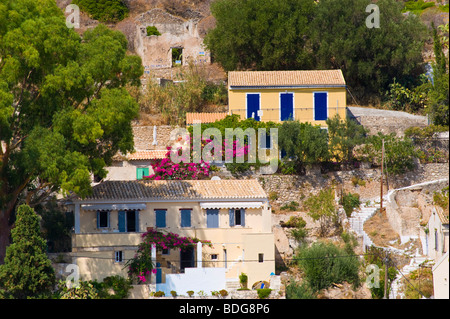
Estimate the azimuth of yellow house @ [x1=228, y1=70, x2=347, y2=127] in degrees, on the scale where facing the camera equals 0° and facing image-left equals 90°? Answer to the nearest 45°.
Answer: approximately 0°

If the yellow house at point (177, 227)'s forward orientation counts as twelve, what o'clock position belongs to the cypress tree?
The cypress tree is roughly at 2 o'clock from the yellow house.

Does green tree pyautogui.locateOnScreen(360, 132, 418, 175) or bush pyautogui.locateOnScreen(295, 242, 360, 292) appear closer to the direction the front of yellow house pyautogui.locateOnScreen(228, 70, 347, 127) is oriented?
the bush

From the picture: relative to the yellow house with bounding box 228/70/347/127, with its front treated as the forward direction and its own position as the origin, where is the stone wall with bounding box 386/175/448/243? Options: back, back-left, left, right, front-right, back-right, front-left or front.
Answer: front-left

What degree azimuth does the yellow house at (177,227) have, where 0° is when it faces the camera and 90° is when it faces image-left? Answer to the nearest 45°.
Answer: approximately 0°

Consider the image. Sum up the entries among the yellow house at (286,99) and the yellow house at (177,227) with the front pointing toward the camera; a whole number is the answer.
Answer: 2

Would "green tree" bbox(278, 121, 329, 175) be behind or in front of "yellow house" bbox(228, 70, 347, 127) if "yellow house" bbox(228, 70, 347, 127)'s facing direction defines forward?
in front

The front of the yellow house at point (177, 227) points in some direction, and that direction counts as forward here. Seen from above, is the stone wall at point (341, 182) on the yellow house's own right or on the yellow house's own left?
on the yellow house's own left

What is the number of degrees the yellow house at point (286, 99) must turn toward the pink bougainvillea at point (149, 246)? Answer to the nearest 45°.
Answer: approximately 45° to its right

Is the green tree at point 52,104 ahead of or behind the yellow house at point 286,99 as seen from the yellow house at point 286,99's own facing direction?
ahead

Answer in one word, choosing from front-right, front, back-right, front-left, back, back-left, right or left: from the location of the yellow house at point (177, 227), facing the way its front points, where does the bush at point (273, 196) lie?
back-left
